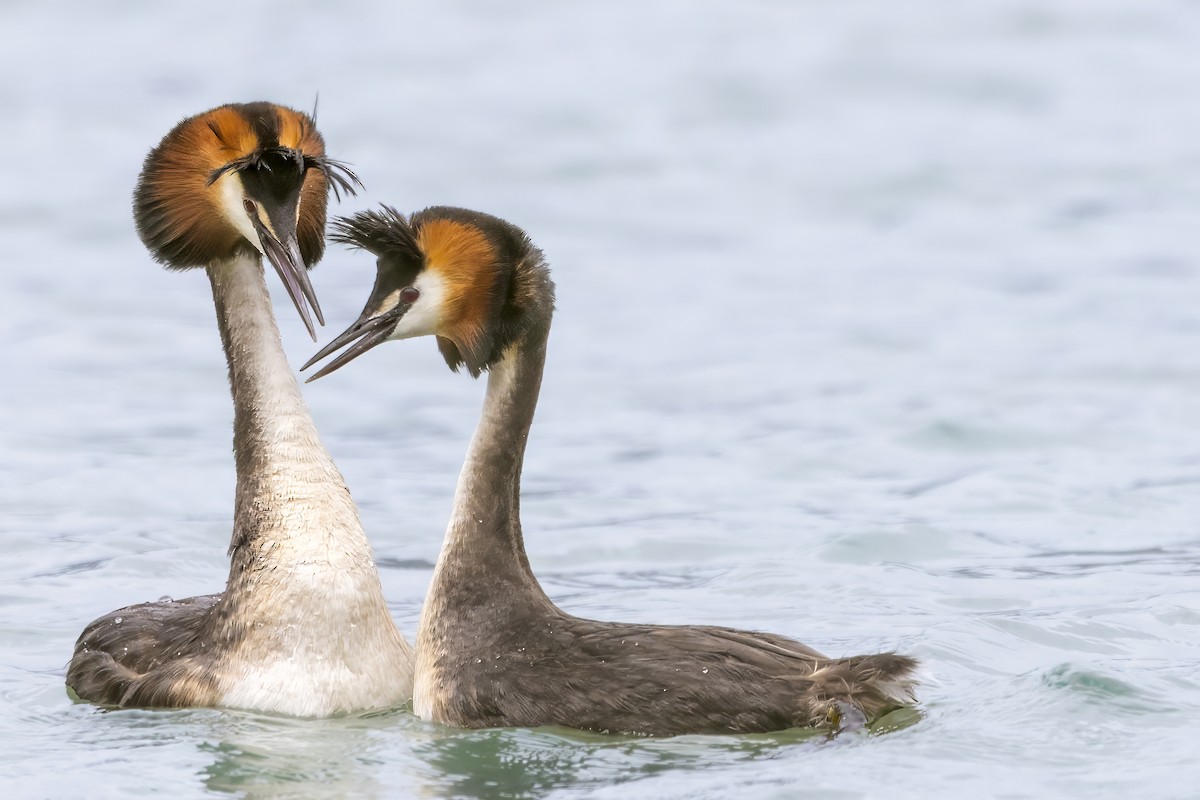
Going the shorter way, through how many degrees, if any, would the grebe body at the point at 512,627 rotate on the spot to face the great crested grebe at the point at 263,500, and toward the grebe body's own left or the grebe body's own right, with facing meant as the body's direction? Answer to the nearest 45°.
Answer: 0° — it already faces it

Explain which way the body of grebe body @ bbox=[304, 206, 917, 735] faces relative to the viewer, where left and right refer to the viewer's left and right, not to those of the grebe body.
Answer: facing to the left of the viewer

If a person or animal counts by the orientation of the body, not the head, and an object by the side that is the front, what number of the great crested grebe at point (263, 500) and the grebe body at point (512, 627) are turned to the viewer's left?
1

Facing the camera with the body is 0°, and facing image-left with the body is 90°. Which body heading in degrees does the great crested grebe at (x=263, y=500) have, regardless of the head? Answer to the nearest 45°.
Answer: approximately 315°
